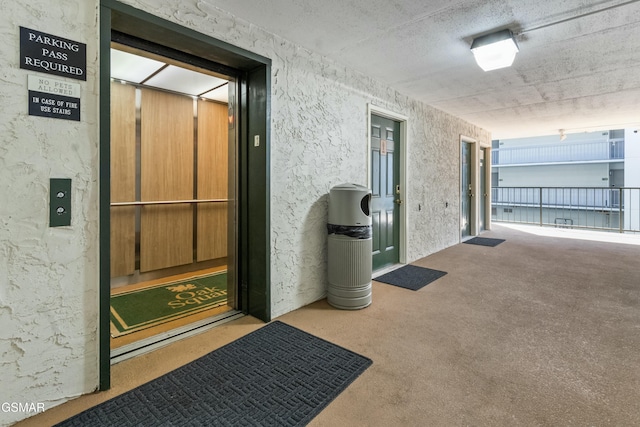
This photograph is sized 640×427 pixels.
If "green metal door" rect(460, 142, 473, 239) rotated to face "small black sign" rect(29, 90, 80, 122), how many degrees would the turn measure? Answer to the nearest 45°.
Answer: approximately 90° to its right

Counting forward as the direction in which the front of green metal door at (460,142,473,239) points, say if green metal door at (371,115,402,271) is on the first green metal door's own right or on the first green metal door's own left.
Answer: on the first green metal door's own right

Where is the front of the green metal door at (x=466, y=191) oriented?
to the viewer's right

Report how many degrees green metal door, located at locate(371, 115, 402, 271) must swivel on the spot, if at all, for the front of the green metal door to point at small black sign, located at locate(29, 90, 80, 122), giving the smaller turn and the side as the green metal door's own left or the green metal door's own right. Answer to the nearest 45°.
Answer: approximately 90° to the green metal door's own right

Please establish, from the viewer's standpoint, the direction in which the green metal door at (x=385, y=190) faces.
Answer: facing the viewer and to the right of the viewer

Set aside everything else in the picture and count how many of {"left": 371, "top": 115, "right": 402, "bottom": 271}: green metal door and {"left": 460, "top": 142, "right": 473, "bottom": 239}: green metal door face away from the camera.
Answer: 0

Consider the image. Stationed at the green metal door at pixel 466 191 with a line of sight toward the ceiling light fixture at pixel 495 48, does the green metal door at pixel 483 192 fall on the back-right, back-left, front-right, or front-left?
back-left

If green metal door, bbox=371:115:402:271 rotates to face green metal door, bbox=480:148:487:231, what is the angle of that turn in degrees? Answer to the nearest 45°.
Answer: approximately 90° to its left

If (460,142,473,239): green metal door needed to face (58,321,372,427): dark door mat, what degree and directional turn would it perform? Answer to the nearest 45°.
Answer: approximately 90° to its right
